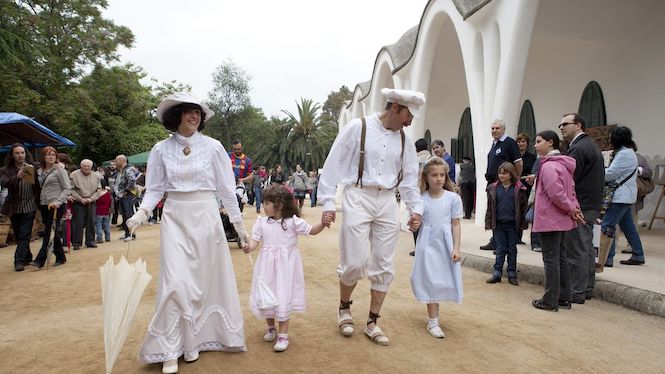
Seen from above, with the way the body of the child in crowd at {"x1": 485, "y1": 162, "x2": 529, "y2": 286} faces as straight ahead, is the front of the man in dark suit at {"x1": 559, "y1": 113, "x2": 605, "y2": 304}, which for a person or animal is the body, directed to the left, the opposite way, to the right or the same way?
to the right

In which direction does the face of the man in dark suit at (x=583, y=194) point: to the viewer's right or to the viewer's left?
to the viewer's left

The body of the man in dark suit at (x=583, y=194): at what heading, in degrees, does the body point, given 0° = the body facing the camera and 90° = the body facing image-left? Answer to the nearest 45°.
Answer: approximately 90°

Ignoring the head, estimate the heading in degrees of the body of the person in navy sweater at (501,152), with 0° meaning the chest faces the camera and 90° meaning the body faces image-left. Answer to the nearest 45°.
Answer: approximately 45°

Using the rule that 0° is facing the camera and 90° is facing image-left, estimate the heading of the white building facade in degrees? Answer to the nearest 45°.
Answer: approximately 45°

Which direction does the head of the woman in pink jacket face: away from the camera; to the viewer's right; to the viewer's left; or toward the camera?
to the viewer's left

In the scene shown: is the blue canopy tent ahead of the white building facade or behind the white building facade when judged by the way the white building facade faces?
ahead

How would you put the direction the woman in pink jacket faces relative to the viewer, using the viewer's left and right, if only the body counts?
facing to the left of the viewer

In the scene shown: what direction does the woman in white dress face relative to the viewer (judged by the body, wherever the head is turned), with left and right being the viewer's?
facing the viewer
